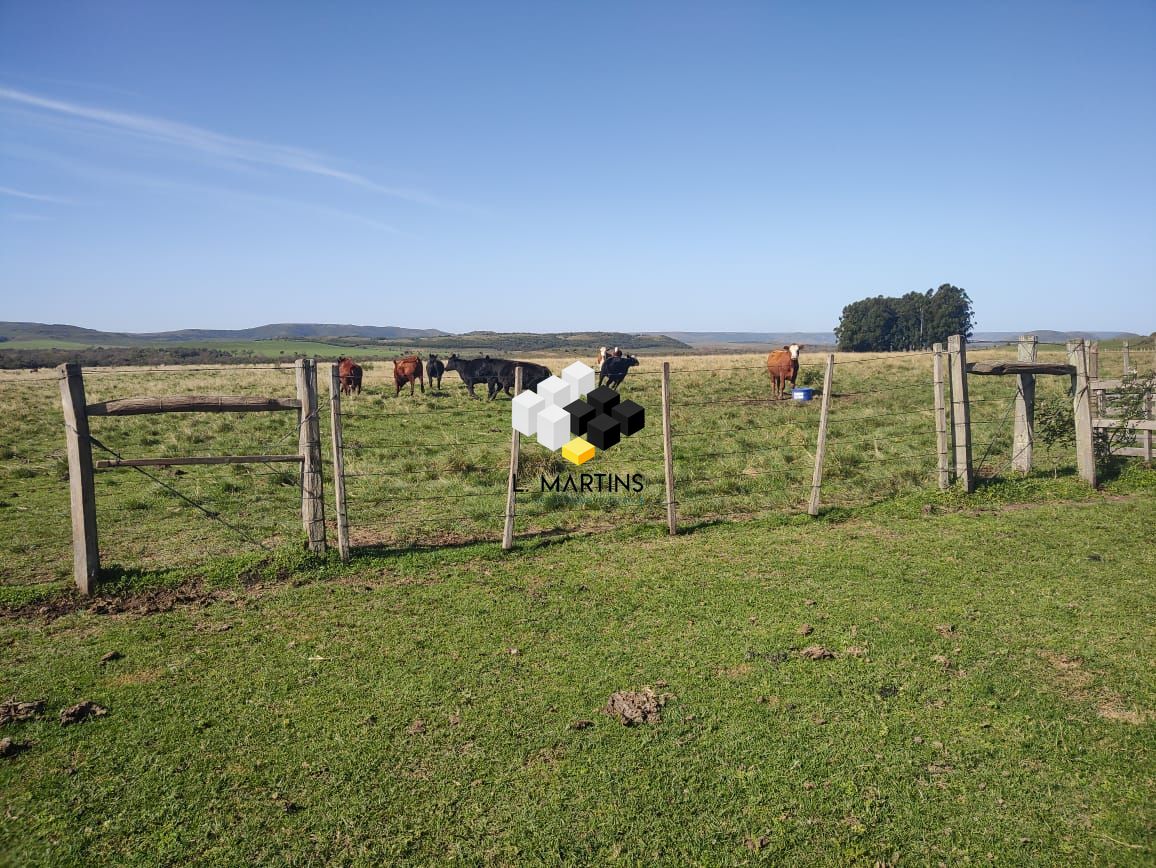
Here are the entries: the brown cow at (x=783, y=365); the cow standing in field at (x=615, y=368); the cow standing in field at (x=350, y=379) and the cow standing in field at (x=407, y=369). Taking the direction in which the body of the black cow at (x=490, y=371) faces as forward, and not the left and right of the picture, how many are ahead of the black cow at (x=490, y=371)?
2

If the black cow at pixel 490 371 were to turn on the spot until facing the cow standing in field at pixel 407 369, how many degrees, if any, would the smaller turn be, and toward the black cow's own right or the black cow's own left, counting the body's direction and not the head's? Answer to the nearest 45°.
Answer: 0° — it already faces it

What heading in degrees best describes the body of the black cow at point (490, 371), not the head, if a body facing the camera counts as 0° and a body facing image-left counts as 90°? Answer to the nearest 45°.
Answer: approximately 90°

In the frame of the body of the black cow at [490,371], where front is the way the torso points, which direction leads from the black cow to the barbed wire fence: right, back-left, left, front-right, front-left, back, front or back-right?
left

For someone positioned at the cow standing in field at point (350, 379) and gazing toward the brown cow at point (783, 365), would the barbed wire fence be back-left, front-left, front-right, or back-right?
front-right
